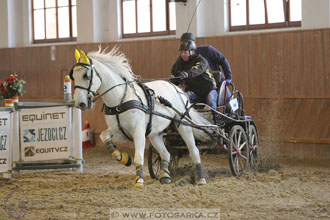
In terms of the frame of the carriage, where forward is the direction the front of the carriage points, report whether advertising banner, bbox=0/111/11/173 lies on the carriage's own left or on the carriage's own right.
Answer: on the carriage's own right

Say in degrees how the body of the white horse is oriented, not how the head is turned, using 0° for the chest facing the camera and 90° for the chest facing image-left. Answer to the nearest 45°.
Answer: approximately 45°

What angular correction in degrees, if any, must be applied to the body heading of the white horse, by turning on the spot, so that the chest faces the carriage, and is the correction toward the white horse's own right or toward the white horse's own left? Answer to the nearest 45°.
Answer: approximately 180°

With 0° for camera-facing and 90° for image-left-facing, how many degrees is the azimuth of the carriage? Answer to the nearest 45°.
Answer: approximately 45°

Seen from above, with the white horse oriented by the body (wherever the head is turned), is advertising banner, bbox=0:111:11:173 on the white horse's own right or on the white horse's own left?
on the white horse's own right
